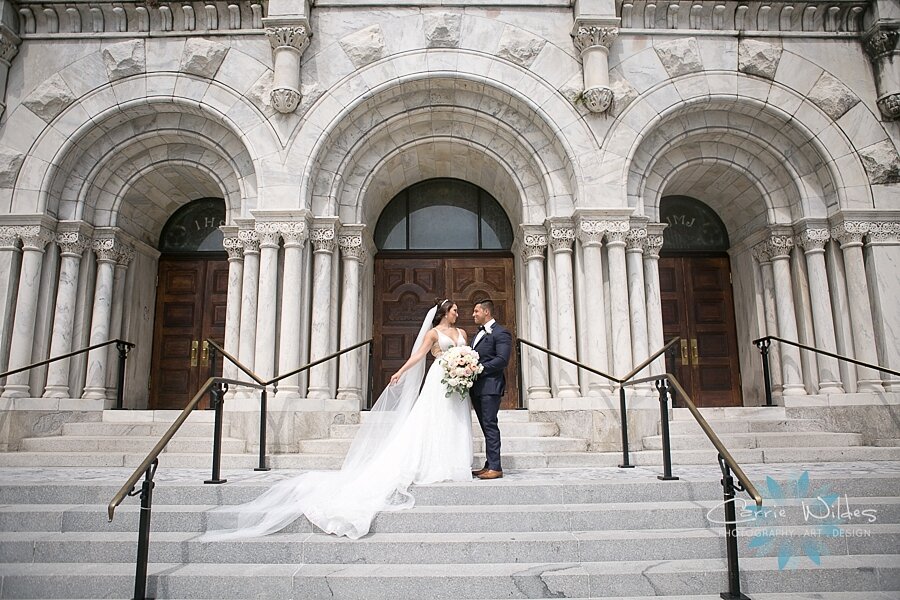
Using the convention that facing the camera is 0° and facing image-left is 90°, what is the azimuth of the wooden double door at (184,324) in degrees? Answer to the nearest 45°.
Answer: approximately 0°

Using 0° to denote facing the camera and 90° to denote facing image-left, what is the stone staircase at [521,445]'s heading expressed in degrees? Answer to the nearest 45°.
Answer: approximately 0°

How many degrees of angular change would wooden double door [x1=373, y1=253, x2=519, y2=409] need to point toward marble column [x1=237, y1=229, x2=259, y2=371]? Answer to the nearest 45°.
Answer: approximately 45° to its right

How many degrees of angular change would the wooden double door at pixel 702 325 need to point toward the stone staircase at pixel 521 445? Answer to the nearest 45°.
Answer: approximately 45° to its right

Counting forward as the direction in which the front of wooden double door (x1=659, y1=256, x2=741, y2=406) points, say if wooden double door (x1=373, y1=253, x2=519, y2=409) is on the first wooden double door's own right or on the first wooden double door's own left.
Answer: on the first wooden double door's own right

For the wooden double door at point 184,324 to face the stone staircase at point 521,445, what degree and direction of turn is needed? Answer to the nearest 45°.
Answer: approximately 45° to its left

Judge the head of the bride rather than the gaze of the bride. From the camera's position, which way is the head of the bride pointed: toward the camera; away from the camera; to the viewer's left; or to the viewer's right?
to the viewer's right

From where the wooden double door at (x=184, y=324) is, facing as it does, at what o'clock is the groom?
The groom is roughly at 11 o'clock from the wooden double door.

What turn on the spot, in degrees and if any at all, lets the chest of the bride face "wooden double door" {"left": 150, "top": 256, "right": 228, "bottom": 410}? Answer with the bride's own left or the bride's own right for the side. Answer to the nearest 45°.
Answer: approximately 180°

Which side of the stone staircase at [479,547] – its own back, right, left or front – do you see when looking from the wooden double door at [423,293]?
back

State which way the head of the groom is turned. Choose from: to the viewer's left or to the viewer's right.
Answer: to the viewer's left

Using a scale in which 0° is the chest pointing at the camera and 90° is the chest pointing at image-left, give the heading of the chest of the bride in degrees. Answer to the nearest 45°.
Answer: approximately 315°

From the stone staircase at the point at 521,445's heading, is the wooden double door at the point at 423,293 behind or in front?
behind
